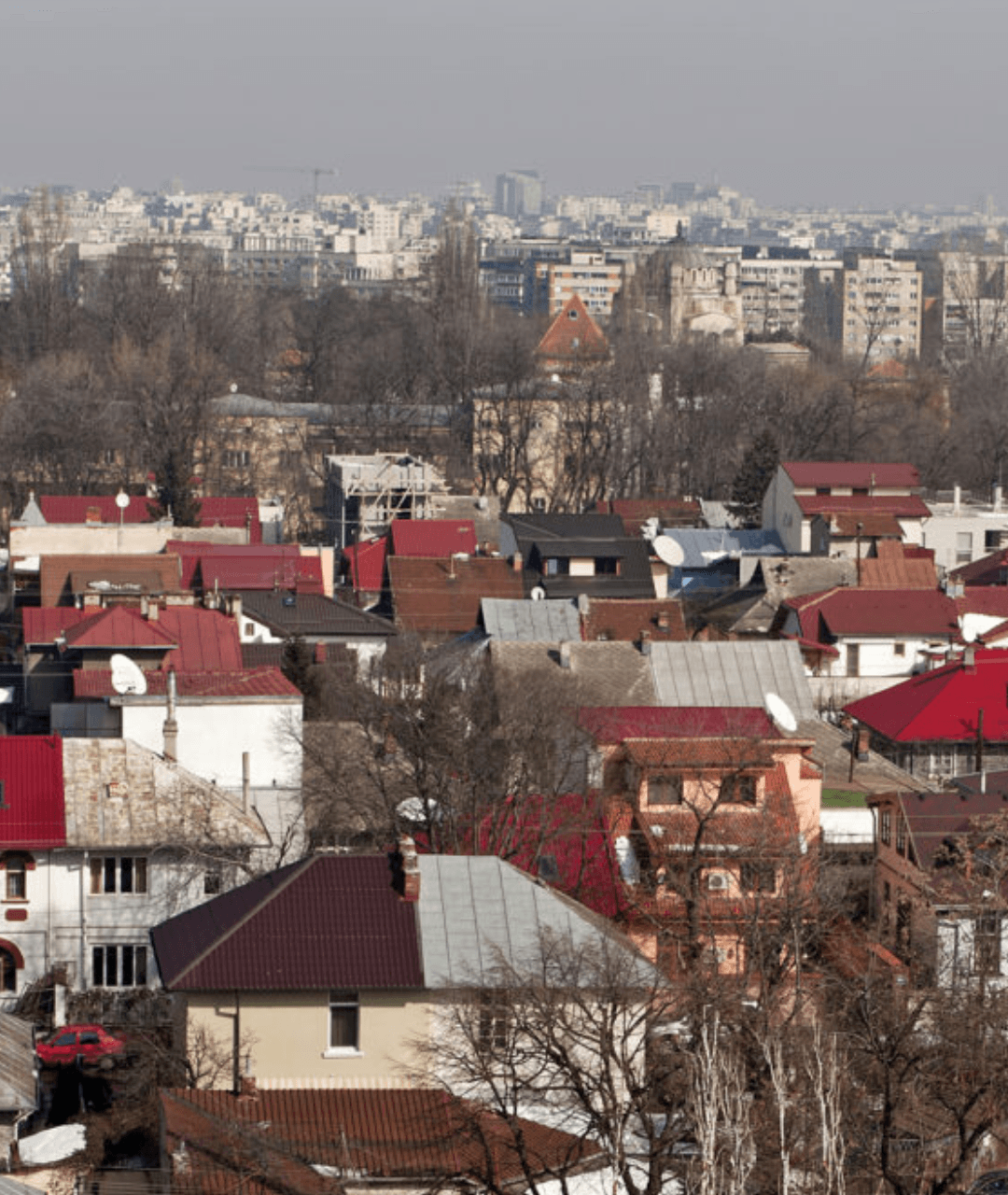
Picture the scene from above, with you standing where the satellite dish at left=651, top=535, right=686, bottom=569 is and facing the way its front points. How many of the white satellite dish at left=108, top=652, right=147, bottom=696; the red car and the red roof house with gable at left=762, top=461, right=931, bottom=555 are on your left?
1

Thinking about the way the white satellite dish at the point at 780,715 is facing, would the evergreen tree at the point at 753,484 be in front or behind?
behind

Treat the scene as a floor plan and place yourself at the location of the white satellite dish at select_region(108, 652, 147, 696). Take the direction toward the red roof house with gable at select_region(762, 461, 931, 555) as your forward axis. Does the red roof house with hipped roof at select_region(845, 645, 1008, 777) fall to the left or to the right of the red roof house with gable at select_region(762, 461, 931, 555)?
right

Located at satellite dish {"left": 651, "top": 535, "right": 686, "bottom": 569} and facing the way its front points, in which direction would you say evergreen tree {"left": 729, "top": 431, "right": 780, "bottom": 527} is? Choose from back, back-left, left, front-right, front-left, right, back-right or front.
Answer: back-left

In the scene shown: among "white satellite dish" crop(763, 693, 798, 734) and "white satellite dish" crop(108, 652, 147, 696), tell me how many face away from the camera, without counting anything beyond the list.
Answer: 0

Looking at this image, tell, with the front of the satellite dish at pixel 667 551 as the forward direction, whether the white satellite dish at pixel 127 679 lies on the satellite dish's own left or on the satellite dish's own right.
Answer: on the satellite dish's own right
